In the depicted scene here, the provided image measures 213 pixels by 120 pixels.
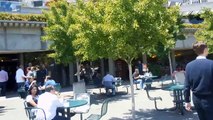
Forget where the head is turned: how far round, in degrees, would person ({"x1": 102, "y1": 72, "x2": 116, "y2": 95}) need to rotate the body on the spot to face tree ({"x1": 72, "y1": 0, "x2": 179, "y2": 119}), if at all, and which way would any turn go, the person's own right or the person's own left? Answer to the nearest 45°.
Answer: approximately 180°

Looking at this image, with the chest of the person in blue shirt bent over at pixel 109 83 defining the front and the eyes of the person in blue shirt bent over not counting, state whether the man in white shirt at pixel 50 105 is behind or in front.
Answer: behind

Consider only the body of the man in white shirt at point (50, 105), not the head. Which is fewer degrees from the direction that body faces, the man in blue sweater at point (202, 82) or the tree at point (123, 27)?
the tree

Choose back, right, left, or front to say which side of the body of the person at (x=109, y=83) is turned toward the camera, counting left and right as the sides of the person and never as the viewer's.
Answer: back

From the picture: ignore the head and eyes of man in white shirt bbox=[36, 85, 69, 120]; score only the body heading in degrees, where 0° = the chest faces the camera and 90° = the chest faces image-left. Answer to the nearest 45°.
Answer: approximately 225°

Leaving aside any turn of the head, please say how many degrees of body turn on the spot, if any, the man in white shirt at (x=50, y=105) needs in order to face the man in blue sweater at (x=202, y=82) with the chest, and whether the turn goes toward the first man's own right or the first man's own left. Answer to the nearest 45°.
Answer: approximately 90° to the first man's own right

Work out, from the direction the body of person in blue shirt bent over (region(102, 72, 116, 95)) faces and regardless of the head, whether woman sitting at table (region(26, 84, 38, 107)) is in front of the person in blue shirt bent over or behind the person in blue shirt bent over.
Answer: behind
